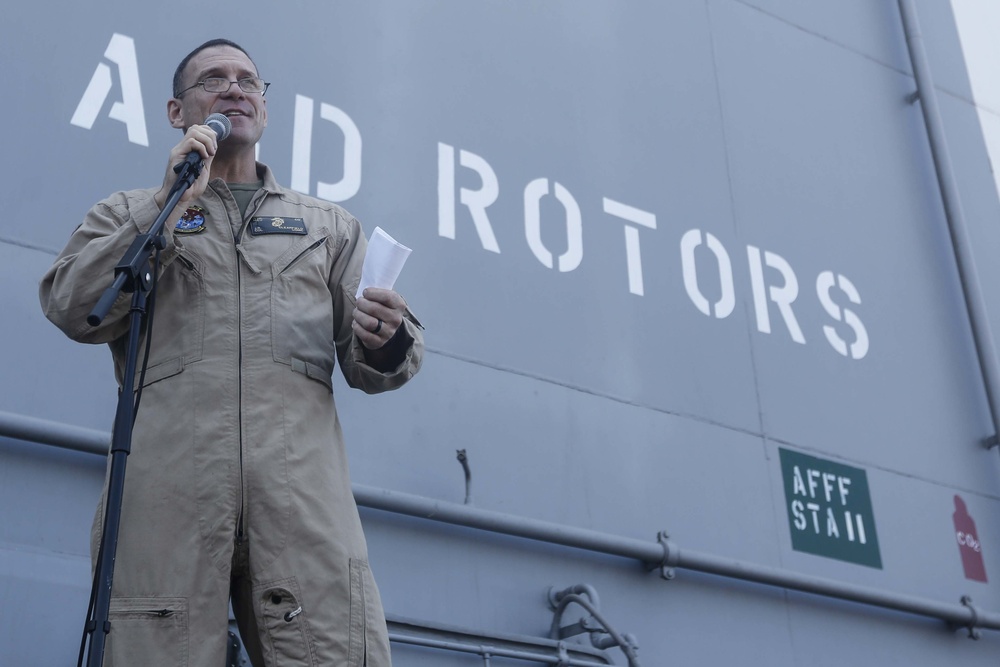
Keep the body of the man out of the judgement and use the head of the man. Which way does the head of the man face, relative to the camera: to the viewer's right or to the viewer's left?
to the viewer's right

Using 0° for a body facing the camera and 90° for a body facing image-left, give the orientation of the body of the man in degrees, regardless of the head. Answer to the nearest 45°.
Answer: approximately 0°

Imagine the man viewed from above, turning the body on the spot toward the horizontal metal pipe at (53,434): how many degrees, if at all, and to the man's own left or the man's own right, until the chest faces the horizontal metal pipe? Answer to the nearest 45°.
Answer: approximately 135° to the man's own right
